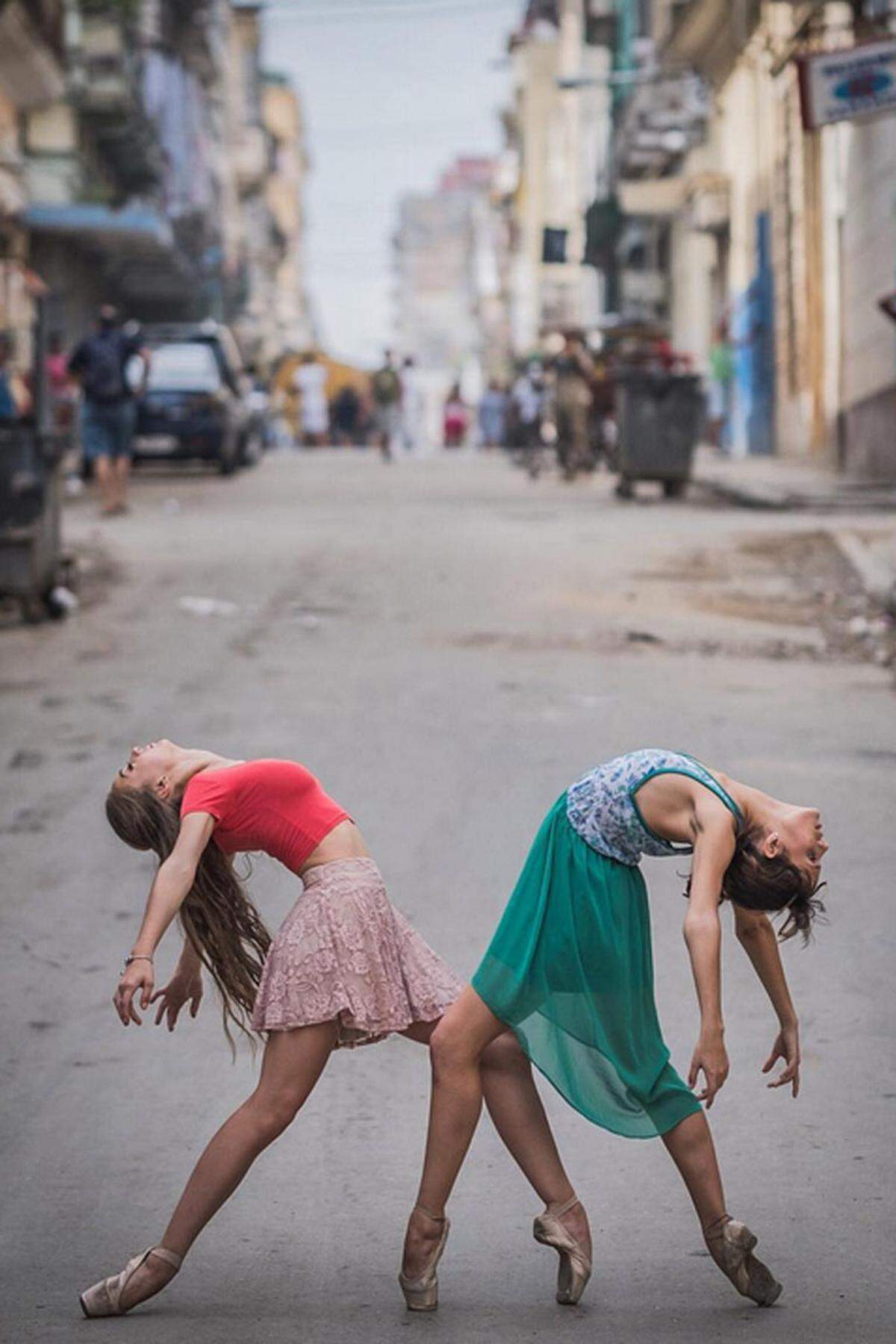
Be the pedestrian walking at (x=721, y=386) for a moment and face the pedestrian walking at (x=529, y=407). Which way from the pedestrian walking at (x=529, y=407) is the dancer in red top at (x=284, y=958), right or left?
left

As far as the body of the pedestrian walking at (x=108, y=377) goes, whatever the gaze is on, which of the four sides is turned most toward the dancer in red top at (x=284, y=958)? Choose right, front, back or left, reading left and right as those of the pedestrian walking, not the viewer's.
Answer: back

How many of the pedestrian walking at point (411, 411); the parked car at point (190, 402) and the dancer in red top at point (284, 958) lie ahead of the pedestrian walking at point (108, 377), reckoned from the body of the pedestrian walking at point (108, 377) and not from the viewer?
2

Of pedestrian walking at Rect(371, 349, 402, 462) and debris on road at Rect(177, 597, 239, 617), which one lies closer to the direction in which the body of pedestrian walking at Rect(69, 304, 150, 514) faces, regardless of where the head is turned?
the pedestrian walking

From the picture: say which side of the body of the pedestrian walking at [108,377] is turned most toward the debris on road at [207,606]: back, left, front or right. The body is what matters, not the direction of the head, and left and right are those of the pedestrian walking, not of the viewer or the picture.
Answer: back

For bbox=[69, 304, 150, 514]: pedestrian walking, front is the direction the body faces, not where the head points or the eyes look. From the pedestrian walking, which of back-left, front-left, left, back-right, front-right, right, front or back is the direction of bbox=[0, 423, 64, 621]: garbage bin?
back

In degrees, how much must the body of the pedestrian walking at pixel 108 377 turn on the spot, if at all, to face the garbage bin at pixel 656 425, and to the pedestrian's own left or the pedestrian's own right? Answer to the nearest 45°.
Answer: approximately 45° to the pedestrian's own right

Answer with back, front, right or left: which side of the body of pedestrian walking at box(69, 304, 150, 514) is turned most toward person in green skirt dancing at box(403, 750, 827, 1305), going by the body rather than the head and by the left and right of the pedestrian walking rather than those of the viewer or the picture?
back

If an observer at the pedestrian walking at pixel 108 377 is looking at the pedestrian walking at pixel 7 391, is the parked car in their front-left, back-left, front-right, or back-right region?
back-right

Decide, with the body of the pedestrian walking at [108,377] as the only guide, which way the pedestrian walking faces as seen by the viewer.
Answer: away from the camera

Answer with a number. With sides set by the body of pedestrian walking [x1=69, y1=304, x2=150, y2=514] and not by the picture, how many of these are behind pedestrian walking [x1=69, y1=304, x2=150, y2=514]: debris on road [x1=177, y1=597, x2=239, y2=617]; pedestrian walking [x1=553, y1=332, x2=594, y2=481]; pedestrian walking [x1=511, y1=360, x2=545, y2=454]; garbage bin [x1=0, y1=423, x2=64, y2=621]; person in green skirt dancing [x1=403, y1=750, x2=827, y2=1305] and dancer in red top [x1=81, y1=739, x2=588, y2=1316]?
4

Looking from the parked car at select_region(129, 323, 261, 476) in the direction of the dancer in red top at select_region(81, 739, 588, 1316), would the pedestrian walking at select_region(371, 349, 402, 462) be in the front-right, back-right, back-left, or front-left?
back-left

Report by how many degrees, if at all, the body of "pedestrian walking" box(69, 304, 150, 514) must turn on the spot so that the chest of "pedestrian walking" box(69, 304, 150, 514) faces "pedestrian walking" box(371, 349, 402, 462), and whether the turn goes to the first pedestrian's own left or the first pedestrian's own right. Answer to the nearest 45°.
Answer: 0° — they already face them

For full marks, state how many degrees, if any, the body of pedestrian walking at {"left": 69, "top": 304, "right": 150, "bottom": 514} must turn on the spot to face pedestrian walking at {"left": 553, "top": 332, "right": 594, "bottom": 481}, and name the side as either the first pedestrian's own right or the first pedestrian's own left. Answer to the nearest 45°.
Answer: approximately 45° to the first pedestrian's own right
